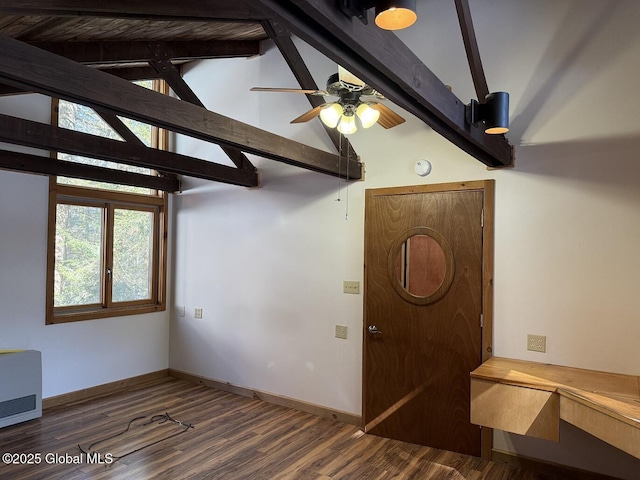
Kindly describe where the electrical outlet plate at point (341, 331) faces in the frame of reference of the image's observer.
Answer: facing the viewer and to the left of the viewer

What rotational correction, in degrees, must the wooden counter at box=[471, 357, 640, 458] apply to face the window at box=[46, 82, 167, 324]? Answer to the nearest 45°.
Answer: approximately 45° to its right

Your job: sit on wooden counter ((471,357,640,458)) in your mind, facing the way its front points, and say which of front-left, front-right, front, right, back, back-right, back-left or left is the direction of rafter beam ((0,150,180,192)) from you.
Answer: front-right

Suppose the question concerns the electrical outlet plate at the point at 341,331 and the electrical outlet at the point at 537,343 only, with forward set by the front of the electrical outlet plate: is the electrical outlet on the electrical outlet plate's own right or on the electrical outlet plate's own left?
on the electrical outlet plate's own left

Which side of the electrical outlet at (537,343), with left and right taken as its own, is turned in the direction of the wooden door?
right

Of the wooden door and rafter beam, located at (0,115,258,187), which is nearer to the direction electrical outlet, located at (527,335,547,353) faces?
the rafter beam

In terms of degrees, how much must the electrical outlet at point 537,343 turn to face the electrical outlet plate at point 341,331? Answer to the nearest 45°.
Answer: approximately 90° to its right

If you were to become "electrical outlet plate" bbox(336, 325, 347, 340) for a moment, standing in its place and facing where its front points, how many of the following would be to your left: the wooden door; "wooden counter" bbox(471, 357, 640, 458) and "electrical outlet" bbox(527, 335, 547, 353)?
3

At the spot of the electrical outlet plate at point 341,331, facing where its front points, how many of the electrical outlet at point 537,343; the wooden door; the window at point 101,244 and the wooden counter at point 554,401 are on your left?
3

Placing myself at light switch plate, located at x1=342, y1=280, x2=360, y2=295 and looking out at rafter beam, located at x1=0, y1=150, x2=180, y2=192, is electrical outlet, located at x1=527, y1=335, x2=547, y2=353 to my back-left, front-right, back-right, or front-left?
back-left

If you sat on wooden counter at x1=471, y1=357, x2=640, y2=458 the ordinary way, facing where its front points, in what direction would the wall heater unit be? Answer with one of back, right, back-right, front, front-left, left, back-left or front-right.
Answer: front-right

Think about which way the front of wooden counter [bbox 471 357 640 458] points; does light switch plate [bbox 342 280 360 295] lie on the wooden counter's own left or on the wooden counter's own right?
on the wooden counter's own right

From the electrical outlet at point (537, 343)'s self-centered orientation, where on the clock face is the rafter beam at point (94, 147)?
The rafter beam is roughly at 2 o'clock from the electrical outlet.

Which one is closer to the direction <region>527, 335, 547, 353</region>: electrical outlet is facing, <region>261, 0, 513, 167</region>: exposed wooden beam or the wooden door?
the exposed wooden beam

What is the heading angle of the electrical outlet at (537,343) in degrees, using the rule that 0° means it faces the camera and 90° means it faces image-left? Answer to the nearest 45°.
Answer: approximately 0°
